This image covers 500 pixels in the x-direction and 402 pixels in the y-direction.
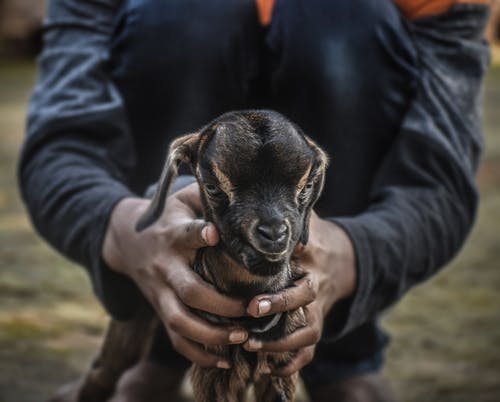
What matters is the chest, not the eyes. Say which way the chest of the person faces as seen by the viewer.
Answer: toward the camera
